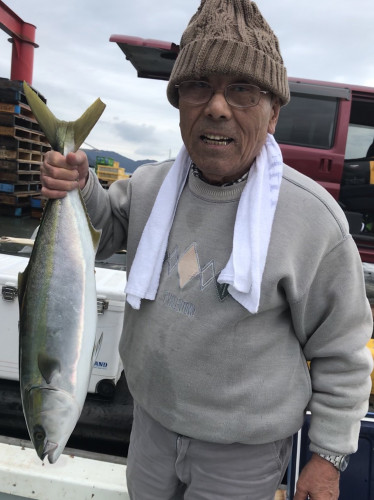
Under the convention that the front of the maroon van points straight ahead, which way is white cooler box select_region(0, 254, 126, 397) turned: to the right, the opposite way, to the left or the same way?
to the right

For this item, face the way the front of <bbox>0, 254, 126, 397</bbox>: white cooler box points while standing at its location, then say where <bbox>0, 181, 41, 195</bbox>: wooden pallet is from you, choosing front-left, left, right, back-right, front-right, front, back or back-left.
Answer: back

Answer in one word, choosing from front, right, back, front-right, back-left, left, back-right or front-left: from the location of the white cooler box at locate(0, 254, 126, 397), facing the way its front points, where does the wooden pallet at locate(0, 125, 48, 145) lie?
back

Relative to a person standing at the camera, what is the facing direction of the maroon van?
facing to the right of the viewer

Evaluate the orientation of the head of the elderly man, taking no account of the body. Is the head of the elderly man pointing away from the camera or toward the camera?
toward the camera

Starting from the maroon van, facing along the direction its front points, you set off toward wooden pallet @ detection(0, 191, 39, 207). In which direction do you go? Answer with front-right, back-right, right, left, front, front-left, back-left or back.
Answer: back-left

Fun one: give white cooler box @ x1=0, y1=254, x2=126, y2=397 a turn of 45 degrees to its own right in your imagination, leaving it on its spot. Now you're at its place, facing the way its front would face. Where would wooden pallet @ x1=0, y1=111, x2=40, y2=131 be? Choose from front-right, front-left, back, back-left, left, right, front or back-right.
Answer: back-right

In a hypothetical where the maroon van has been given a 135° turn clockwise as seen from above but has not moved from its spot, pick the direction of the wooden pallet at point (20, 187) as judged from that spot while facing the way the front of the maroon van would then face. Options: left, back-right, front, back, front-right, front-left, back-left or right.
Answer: right

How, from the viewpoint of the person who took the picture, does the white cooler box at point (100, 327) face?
facing the viewer

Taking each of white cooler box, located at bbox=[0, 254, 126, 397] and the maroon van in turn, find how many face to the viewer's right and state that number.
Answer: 1
